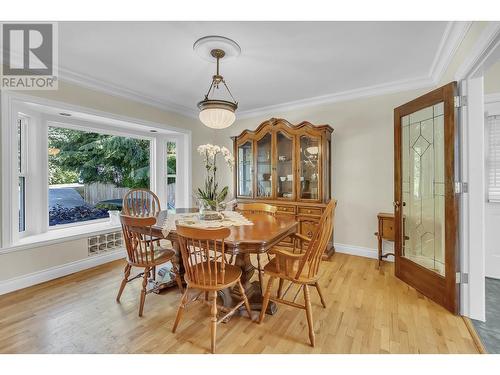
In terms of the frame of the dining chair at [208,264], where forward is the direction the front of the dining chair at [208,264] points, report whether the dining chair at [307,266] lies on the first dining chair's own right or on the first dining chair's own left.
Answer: on the first dining chair's own right

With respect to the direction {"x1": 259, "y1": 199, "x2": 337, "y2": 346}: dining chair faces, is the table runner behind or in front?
in front

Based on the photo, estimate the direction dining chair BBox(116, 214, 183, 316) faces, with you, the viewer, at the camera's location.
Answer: facing away from the viewer and to the right of the viewer

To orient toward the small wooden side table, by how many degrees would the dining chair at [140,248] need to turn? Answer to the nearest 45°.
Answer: approximately 45° to its right

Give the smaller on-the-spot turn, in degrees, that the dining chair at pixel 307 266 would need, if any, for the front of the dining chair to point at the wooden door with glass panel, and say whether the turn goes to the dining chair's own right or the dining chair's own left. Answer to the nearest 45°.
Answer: approximately 90° to the dining chair's own right

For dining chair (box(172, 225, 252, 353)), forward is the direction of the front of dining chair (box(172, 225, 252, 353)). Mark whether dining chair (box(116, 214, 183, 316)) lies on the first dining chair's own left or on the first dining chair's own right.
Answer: on the first dining chair's own left

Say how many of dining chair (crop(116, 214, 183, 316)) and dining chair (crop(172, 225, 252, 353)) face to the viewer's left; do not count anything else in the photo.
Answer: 0

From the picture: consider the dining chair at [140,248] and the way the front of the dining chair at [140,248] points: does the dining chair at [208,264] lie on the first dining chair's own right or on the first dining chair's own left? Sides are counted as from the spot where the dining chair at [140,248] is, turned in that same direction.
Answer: on the first dining chair's own right

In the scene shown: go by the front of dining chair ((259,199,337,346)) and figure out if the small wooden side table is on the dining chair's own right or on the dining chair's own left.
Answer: on the dining chair's own right

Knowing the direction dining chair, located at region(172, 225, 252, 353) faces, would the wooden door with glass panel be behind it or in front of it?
in front

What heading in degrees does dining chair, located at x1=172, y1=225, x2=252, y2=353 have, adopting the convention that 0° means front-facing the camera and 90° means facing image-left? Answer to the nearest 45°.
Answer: approximately 225°

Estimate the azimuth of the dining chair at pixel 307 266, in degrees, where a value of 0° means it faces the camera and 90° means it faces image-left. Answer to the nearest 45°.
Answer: approximately 135°

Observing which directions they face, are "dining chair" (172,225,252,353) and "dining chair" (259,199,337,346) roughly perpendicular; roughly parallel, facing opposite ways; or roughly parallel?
roughly perpendicular
